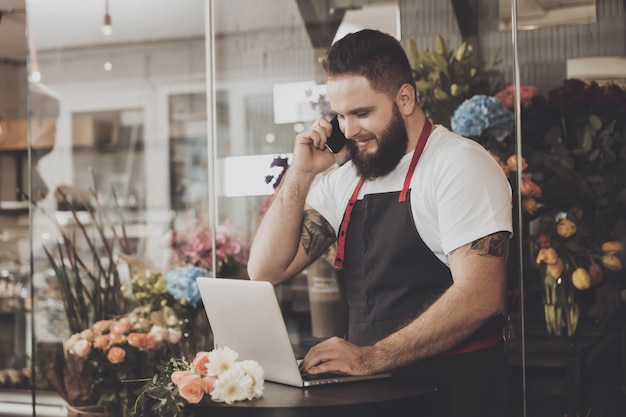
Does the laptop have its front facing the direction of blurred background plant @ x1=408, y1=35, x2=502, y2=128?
yes

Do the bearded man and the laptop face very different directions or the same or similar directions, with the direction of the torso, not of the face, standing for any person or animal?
very different directions

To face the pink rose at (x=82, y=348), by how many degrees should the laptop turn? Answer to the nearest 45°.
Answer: approximately 90° to its left

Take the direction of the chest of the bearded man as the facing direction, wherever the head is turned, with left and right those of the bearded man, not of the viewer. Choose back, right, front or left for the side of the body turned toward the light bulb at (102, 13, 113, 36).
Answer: right

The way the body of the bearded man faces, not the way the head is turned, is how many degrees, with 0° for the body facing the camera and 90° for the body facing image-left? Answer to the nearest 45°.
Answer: approximately 45°

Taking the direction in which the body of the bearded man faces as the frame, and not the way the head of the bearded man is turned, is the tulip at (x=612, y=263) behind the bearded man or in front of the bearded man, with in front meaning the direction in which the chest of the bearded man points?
behind

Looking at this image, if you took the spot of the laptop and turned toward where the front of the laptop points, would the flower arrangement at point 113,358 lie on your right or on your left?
on your left

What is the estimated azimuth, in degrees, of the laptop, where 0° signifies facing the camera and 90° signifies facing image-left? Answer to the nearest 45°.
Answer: approximately 225°
